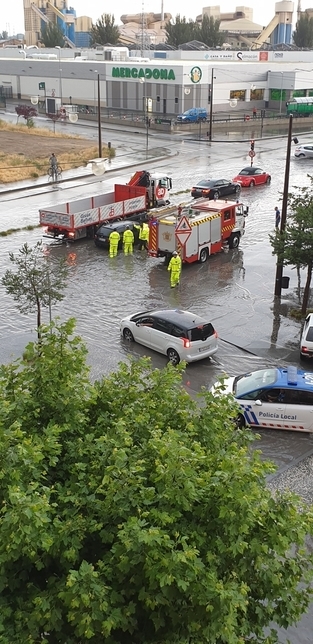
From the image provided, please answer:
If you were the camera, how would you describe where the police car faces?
facing to the left of the viewer

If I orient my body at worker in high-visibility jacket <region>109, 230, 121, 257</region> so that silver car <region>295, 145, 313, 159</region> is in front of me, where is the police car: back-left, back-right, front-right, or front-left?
back-right

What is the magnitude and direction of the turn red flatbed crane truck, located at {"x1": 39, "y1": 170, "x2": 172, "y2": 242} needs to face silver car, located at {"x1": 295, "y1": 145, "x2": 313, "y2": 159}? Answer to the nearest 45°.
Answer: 0° — it already faces it

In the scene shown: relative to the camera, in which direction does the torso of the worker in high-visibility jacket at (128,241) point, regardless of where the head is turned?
away from the camera

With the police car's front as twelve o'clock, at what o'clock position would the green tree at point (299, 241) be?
The green tree is roughly at 3 o'clock from the police car.

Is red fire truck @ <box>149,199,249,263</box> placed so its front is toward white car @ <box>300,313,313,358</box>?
no

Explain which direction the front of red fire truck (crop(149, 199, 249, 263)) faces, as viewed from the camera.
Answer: facing away from the viewer and to the right of the viewer

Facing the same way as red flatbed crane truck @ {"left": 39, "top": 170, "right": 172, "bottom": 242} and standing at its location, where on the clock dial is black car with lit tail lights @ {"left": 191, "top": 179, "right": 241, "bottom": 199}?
The black car with lit tail lights is roughly at 12 o'clock from the red flatbed crane truck.

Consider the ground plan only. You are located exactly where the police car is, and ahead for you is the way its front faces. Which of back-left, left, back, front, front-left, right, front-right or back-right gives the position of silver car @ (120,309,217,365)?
front-right

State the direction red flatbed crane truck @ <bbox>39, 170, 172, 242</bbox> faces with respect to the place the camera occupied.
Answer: facing away from the viewer and to the right of the viewer

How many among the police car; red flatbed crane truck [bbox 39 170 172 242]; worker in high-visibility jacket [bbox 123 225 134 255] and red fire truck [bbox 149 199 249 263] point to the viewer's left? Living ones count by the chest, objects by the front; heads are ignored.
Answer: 1

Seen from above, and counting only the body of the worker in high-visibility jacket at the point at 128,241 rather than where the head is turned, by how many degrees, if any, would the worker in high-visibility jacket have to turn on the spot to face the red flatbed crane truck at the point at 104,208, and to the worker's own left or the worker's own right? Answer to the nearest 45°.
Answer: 0° — they already face it

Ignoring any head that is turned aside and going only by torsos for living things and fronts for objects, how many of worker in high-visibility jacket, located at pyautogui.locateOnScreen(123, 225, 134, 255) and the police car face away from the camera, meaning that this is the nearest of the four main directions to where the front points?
1

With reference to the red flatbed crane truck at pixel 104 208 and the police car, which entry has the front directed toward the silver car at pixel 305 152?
the red flatbed crane truck

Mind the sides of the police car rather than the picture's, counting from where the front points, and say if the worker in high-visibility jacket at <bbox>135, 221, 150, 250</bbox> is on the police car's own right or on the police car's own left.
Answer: on the police car's own right

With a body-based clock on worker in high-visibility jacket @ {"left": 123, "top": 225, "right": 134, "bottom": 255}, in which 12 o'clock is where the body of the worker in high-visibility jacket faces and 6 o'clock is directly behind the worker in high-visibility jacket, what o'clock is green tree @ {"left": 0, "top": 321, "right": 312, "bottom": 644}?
The green tree is roughly at 6 o'clock from the worker in high-visibility jacket.
